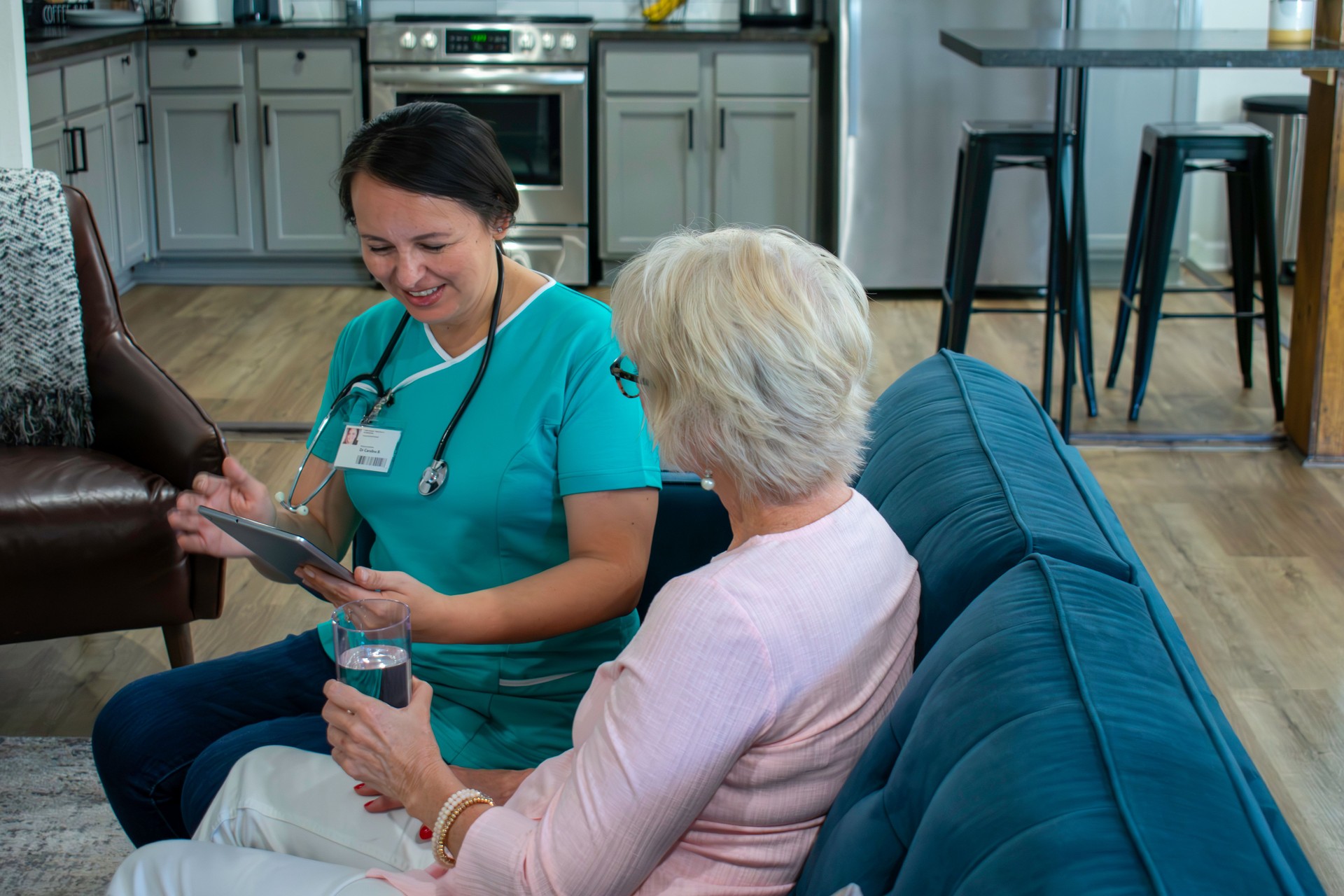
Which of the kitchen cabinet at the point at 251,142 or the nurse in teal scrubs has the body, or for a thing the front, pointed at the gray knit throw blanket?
the kitchen cabinet

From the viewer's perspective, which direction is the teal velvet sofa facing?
to the viewer's left

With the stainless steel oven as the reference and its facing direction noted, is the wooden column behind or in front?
in front

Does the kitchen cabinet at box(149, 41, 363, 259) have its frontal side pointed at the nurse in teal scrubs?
yes

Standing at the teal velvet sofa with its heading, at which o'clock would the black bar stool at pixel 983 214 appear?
The black bar stool is roughly at 3 o'clock from the teal velvet sofa.

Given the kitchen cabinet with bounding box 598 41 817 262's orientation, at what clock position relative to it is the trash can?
The trash can is roughly at 9 o'clock from the kitchen cabinet.

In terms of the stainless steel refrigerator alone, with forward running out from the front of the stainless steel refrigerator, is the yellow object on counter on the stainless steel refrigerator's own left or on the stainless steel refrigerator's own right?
on the stainless steel refrigerator's own right

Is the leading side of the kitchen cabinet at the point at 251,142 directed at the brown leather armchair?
yes
